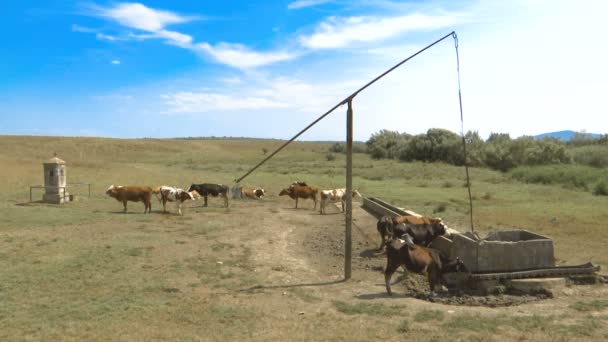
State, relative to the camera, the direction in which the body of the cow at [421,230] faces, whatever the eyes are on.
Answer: to the viewer's right

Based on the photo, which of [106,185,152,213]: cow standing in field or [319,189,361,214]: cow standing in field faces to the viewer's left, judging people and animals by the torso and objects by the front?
[106,185,152,213]: cow standing in field

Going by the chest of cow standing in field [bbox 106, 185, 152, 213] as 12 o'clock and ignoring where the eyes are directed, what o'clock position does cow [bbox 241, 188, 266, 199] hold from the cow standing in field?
The cow is roughly at 5 o'clock from the cow standing in field.

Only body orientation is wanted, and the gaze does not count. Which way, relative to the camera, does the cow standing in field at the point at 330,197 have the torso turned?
to the viewer's right

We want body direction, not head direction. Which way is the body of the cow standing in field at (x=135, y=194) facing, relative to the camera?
to the viewer's left

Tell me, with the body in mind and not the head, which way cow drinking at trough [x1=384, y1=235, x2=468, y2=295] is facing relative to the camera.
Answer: to the viewer's right
